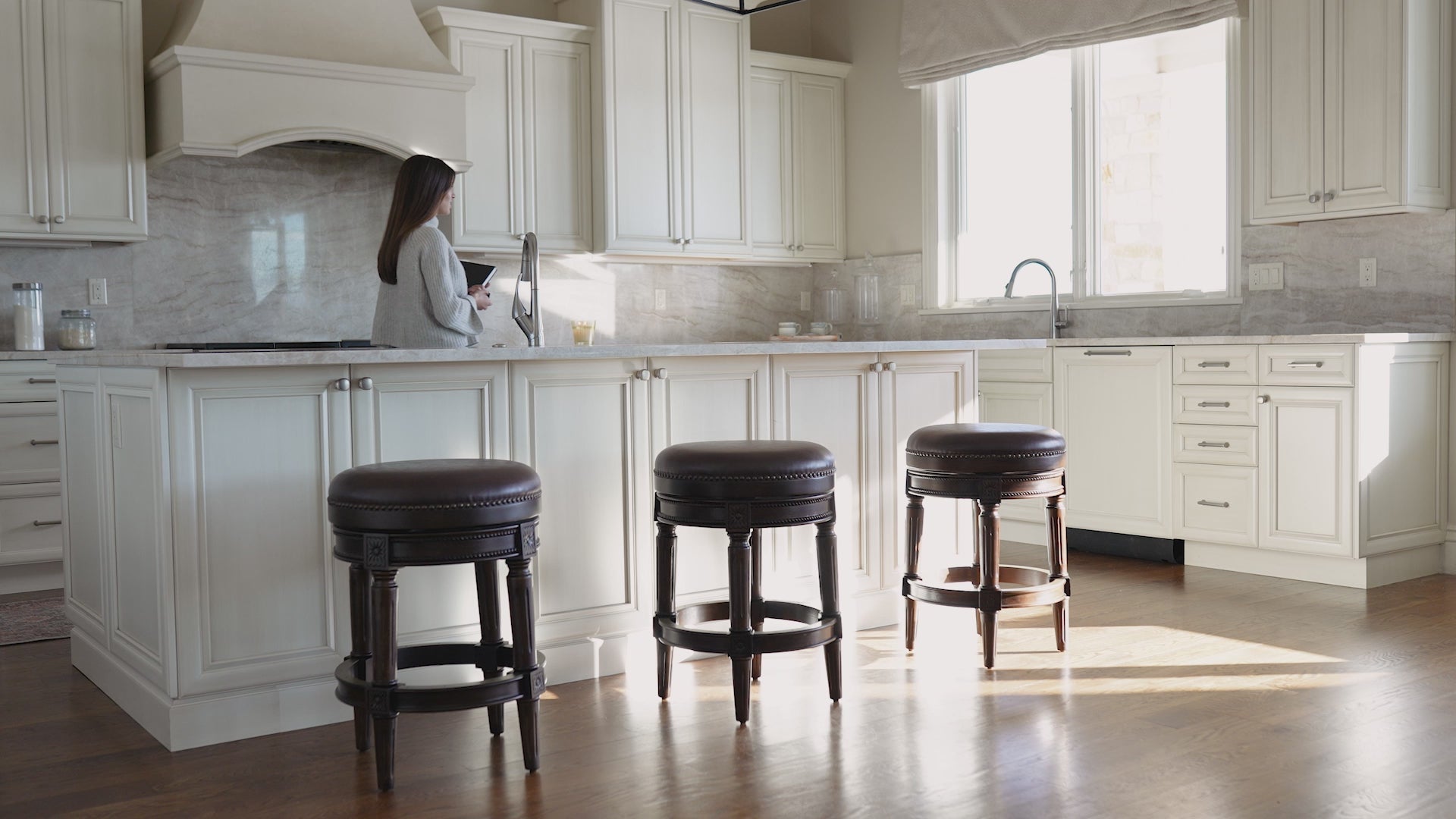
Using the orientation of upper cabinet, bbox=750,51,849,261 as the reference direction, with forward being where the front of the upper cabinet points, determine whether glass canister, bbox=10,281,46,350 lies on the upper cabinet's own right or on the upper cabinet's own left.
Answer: on the upper cabinet's own right

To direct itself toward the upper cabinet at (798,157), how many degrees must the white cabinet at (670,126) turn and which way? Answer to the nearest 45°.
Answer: approximately 90° to its left

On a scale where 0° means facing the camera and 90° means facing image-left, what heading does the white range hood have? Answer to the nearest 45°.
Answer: approximately 315°

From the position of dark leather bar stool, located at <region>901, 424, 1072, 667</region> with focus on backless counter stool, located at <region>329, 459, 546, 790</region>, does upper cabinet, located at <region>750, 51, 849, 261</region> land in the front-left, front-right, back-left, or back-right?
back-right

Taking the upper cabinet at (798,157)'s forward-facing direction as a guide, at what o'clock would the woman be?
The woman is roughly at 2 o'clock from the upper cabinet.

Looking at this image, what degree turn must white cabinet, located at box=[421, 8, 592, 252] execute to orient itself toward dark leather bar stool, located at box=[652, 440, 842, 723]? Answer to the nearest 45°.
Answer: approximately 45° to its right

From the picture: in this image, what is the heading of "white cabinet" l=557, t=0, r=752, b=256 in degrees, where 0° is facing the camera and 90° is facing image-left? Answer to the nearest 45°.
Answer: approximately 315°

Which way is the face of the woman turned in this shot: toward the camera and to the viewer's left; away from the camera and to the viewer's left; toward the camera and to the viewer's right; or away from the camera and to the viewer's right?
away from the camera and to the viewer's right
